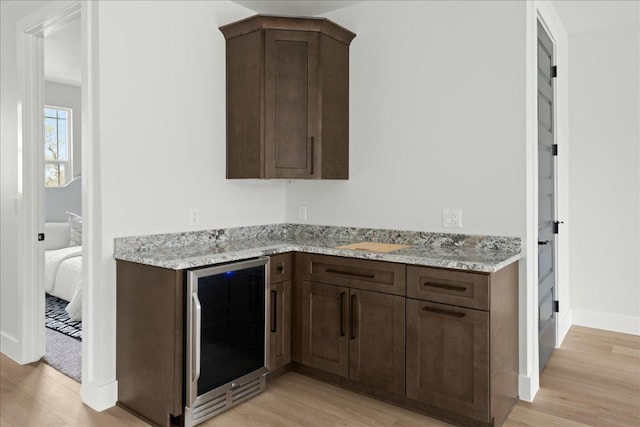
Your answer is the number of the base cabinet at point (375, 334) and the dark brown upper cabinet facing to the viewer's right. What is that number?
0

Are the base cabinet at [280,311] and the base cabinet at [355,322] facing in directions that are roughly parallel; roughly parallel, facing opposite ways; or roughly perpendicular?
roughly perpendicular

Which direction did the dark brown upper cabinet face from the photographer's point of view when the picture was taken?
facing the viewer

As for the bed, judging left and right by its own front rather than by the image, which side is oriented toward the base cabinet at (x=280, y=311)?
front

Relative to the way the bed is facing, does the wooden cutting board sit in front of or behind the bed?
in front

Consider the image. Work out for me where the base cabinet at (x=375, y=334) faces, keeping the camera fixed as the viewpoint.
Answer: facing the viewer and to the left of the viewer

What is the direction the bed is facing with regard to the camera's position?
facing the viewer and to the right of the viewer

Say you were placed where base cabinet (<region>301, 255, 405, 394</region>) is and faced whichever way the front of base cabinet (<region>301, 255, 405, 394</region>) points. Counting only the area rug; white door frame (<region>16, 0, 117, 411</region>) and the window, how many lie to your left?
0

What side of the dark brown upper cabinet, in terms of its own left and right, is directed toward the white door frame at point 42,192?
right

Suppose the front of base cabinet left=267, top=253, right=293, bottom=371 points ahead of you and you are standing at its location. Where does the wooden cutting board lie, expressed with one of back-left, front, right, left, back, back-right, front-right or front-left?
front-left
